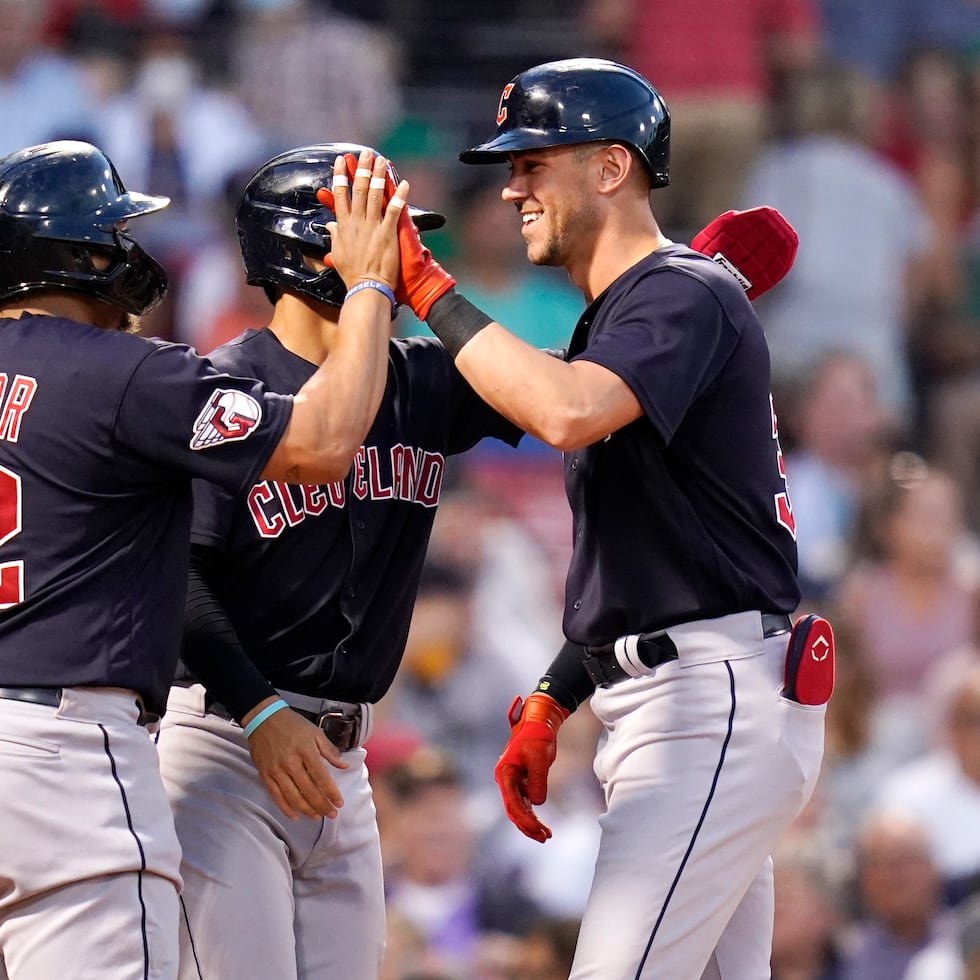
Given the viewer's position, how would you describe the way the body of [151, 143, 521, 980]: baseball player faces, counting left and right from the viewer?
facing the viewer and to the right of the viewer

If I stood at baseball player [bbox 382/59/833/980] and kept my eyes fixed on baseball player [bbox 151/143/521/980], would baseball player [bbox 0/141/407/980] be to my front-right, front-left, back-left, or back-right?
front-left

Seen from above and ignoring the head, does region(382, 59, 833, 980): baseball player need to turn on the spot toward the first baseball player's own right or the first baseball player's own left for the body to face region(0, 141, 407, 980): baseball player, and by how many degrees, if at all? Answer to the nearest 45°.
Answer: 0° — they already face them

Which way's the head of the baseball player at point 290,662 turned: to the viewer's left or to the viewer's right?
to the viewer's right

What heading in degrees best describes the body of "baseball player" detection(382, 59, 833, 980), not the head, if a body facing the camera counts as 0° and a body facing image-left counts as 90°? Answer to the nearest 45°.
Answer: approximately 90°

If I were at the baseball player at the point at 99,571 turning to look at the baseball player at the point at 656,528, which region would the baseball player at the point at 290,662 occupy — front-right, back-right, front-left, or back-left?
front-left

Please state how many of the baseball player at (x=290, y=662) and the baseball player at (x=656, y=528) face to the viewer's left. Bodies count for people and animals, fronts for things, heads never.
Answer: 1

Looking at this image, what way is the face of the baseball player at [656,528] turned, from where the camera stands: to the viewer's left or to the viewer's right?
to the viewer's left

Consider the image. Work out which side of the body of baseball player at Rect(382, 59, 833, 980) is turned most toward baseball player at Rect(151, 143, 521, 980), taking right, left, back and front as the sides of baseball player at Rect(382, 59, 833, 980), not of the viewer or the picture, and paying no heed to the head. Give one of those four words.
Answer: front

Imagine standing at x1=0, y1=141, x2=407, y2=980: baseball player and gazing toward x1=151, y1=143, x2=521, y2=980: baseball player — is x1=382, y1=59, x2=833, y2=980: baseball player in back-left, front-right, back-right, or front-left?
front-right

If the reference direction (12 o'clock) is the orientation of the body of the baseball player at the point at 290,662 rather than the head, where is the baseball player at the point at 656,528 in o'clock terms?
the baseball player at the point at 656,528 is roughly at 11 o'clock from the baseball player at the point at 290,662.

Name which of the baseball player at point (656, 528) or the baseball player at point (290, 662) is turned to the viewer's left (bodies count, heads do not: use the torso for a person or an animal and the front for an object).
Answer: the baseball player at point (656, 528)
